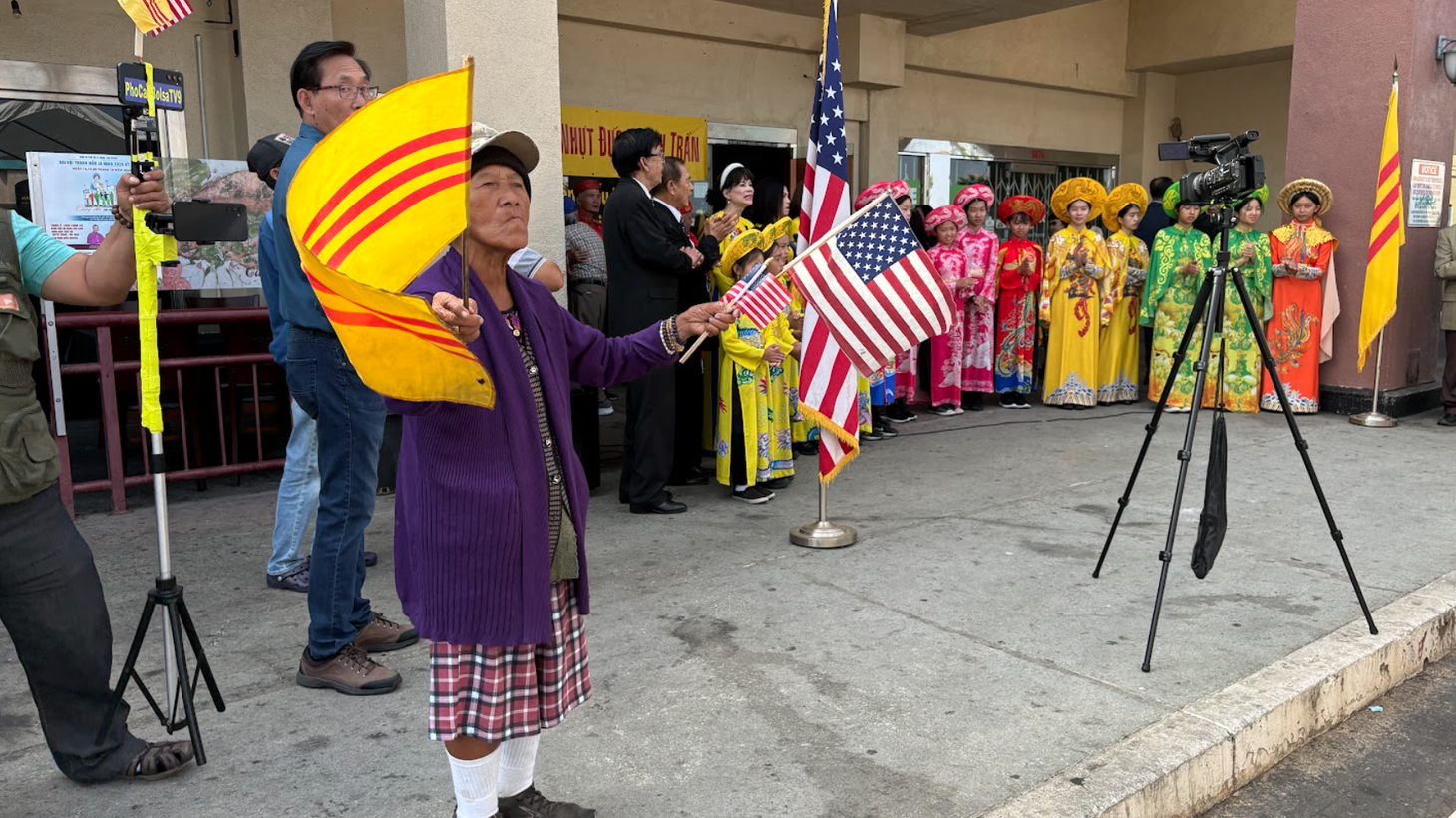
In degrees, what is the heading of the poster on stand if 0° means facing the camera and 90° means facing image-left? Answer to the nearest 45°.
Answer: approximately 0°

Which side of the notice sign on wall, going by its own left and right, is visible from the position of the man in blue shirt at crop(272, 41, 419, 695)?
front

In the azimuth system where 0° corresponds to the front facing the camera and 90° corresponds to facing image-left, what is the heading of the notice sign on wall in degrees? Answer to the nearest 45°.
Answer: approximately 0°

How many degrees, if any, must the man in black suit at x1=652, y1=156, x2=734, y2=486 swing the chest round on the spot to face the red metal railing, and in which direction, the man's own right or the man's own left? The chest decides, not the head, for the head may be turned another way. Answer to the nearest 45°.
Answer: approximately 180°

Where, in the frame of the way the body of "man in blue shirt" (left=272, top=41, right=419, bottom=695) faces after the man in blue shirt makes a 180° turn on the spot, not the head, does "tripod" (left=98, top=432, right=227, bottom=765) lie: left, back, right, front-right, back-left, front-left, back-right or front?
front-left

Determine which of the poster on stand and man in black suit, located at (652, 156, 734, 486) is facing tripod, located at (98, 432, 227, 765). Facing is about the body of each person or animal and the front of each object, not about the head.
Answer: the poster on stand

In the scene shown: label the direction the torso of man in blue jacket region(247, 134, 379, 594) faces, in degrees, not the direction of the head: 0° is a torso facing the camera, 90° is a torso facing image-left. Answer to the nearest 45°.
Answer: approximately 270°

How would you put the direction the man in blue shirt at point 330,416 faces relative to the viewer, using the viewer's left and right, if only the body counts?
facing to the right of the viewer

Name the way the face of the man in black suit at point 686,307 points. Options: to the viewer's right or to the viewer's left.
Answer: to the viewer's right

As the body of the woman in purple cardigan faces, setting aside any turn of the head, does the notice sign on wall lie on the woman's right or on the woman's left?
on the woman's left

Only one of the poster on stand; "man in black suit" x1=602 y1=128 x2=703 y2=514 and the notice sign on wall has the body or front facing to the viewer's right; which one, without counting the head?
the man in black suit

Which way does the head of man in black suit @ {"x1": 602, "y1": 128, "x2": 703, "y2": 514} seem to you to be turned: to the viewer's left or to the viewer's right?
to the viewer's right

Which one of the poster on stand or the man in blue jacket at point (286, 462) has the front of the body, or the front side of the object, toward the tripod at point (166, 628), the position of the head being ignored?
the poster on stand

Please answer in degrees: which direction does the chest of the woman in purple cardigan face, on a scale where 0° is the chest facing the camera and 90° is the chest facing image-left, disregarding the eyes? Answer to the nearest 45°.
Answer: approximately 315°

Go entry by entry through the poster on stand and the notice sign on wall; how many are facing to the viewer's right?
0

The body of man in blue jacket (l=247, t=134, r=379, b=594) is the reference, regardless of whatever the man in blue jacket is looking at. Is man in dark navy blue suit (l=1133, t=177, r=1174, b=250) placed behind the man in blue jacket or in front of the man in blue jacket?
in front
